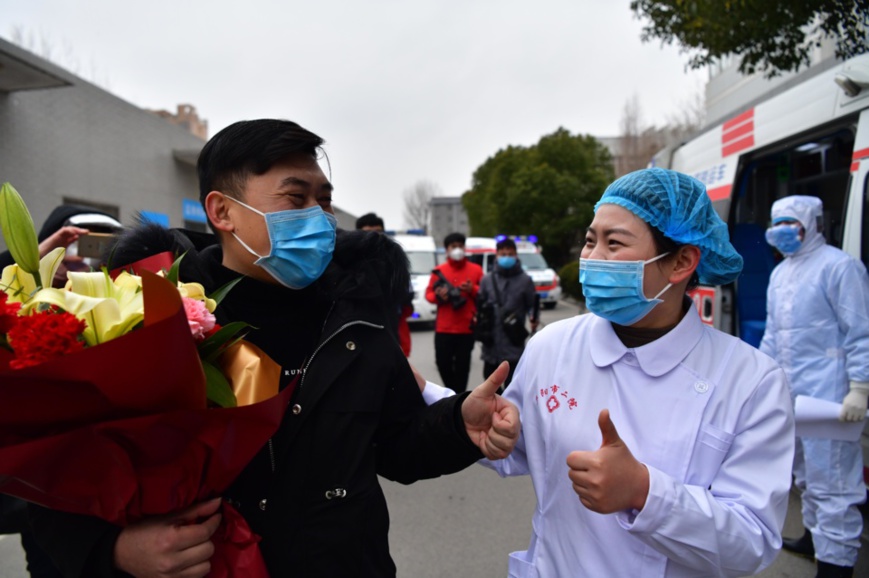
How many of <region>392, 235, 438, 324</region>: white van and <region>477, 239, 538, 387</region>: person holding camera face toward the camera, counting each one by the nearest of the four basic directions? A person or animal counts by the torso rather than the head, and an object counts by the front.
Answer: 2

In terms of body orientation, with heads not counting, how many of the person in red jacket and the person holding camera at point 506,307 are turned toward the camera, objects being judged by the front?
2

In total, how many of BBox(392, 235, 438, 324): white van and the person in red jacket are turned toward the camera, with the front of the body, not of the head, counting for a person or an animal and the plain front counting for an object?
2

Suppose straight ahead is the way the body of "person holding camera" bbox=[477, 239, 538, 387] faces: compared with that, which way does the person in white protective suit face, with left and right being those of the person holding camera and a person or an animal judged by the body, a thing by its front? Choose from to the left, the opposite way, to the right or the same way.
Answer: to the right

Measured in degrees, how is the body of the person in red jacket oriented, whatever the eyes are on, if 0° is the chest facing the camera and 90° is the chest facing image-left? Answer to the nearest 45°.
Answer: approximately 0°

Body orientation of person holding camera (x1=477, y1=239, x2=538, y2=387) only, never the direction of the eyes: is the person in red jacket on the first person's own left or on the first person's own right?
on the first person's own right

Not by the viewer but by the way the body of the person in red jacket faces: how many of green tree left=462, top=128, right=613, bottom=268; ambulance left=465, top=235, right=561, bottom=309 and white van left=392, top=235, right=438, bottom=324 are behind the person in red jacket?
3

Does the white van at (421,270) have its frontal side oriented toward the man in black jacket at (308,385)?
yes

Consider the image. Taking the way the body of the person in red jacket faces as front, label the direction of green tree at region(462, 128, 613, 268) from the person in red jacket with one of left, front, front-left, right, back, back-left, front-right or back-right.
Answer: back

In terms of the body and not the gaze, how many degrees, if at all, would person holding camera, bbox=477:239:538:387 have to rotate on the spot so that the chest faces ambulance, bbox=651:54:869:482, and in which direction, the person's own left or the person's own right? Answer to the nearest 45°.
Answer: approximately 90° to the person's own left
